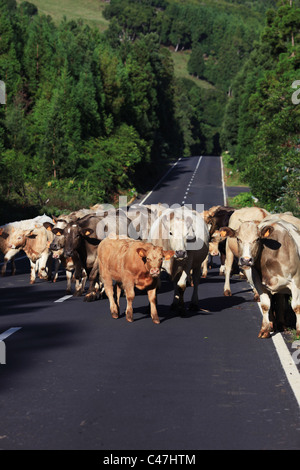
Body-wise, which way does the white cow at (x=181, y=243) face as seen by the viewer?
toward the camera

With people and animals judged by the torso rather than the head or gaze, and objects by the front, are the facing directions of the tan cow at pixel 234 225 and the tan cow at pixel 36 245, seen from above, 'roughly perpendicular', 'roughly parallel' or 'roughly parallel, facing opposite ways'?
roughly parallel

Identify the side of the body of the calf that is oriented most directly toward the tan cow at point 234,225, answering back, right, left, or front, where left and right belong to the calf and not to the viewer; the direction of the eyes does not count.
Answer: left

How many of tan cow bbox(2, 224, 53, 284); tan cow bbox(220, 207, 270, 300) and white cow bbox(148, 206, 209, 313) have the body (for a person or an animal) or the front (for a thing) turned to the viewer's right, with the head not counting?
0

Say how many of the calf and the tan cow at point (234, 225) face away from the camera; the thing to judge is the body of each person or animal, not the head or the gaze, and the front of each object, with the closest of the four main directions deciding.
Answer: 0

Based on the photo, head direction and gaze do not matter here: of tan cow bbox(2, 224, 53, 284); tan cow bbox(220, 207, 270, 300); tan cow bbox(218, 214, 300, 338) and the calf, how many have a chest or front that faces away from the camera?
0

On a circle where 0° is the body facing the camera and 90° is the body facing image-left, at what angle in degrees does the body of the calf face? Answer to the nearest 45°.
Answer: approximately 315°

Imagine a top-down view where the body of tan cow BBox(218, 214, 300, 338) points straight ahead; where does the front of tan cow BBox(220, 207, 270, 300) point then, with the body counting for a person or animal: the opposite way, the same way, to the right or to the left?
the same way

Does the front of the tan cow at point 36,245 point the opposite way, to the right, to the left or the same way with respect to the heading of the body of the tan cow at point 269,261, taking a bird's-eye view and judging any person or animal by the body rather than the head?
the same way

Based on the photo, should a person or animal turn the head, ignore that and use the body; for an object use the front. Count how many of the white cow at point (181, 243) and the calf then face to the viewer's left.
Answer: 0

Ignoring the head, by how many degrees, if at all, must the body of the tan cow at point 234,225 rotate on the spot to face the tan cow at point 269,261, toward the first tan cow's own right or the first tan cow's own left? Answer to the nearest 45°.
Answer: approximately 45° to the first tan cow's own left
